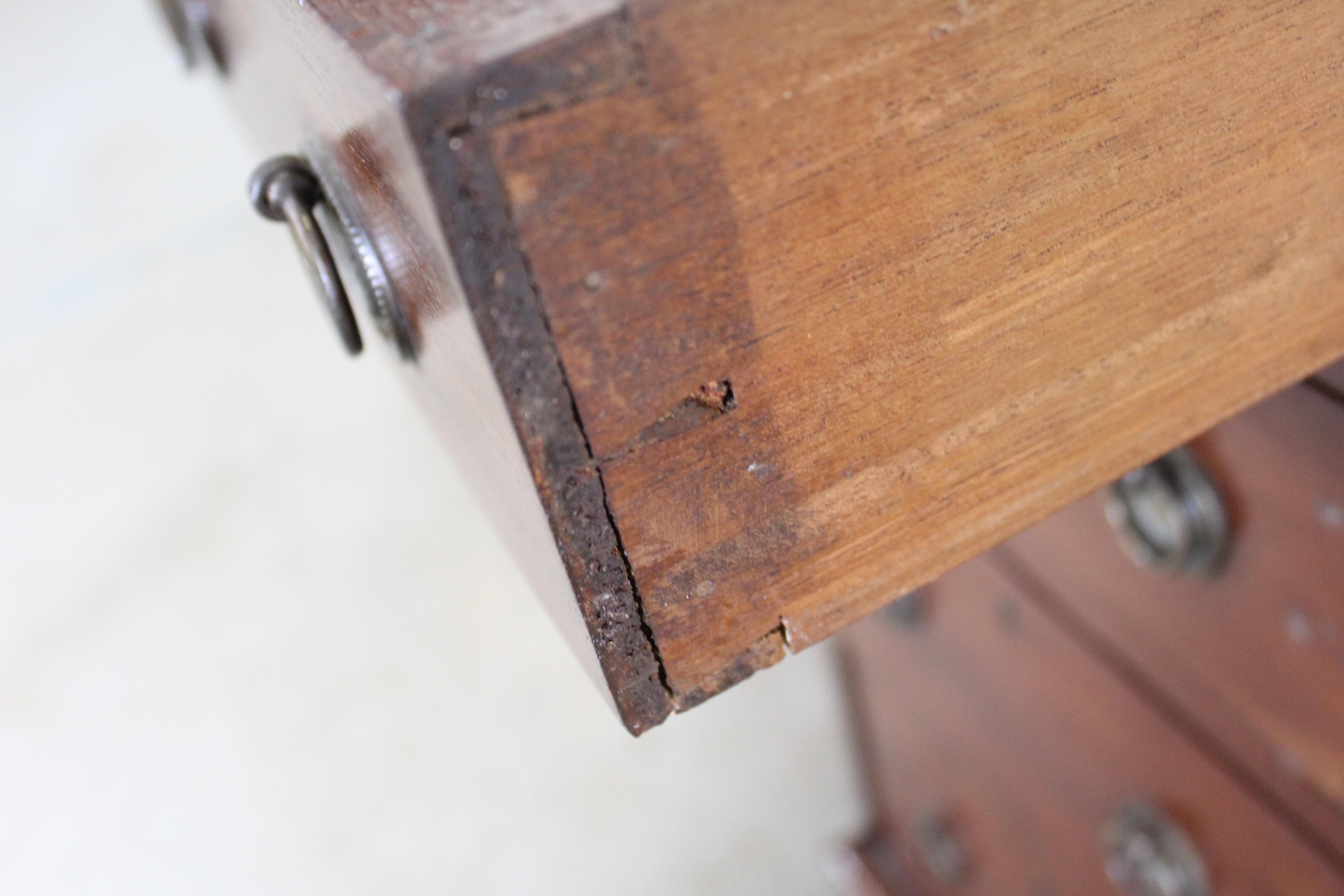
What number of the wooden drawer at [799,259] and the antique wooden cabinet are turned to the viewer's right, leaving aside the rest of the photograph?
0

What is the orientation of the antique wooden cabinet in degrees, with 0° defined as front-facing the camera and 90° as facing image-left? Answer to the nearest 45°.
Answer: approximately 45°

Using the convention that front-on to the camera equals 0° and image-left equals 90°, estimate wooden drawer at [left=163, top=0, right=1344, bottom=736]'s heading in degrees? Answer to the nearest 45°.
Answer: approximately 90°
